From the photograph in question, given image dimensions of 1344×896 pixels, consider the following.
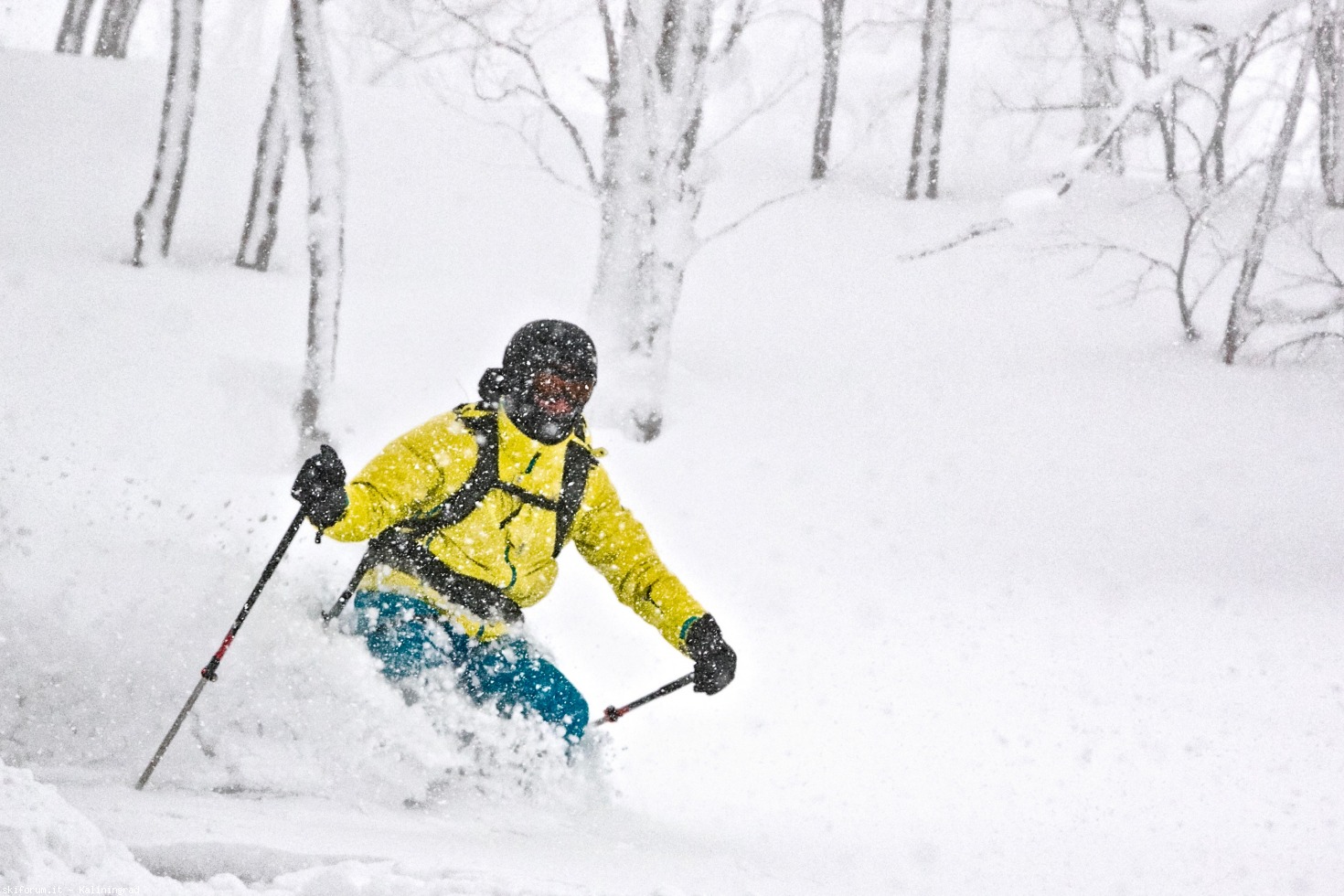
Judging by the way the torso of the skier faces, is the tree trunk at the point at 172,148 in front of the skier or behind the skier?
behind

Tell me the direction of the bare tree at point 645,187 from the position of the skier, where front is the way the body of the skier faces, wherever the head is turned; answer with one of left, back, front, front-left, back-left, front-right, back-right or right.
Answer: back-left

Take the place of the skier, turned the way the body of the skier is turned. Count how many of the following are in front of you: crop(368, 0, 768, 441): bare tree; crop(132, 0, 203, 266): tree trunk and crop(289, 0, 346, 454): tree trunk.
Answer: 0

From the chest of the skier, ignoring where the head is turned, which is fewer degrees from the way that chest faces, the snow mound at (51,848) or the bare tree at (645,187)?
the snow mound

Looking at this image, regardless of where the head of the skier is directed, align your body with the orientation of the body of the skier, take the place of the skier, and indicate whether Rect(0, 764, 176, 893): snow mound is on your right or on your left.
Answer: on your right

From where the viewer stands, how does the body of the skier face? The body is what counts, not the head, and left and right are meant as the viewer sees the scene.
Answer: facing the viewer and to the right of the viewer

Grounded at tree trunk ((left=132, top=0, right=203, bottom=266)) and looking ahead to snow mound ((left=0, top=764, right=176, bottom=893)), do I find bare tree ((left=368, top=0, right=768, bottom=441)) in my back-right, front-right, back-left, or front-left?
front-left

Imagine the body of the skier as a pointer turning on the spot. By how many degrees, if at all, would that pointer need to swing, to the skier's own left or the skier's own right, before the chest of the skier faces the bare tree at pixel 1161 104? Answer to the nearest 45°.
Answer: approximately 90° to the skier's own left
